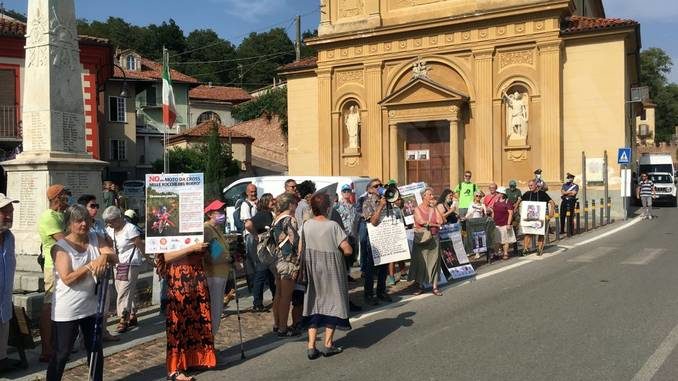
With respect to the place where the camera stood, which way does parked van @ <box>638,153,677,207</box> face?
facing the viewer

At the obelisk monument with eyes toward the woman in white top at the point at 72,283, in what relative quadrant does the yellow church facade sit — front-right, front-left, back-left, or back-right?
back-left

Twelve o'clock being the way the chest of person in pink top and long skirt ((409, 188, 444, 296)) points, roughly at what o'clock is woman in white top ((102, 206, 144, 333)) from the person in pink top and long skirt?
The woman in white top is roughly at 2 o'clock from the person in pink top and long skirt.

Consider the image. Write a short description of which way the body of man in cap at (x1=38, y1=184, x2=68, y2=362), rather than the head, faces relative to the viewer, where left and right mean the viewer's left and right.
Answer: facing to the right of the viewer

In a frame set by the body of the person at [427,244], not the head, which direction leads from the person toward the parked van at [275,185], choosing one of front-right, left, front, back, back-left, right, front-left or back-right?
back-right

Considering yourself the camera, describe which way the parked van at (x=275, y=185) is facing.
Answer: facing to the left of the viewer

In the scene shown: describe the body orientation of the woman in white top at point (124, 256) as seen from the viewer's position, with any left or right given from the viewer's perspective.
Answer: facing the viewer and to the left of the viewer

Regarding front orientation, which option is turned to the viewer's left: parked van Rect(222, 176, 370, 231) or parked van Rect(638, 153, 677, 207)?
parked van Rect(222, 176, 370, 231)

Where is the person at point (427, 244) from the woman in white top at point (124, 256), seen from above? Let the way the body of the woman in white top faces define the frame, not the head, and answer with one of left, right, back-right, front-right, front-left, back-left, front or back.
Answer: back-left

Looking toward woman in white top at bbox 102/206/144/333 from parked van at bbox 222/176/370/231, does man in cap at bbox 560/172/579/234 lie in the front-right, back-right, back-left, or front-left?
back-left

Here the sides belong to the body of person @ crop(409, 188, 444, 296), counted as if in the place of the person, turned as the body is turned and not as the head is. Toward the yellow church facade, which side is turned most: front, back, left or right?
back

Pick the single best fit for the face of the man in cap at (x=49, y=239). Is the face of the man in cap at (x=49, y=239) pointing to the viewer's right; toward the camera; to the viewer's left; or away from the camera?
to the viewer's right
